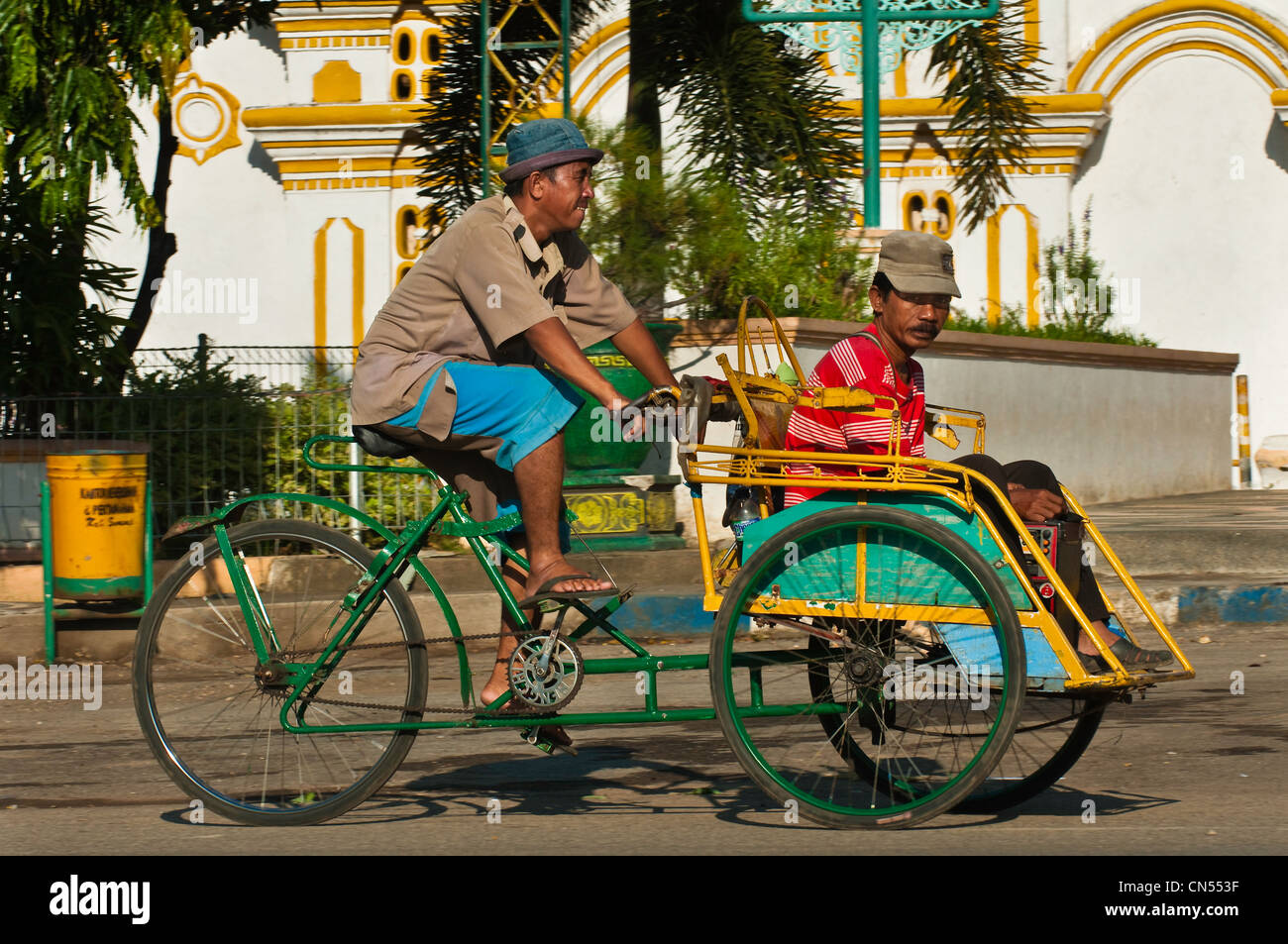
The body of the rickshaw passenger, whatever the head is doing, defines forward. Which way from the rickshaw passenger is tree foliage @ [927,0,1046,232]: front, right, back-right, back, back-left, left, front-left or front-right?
left

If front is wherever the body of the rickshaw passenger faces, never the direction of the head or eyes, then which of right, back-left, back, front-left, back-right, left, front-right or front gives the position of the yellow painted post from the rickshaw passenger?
left

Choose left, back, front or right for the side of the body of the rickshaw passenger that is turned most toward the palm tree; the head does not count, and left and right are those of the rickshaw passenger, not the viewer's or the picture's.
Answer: left

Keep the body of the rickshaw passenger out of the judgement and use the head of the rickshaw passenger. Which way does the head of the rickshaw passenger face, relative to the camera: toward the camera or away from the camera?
toward the camera

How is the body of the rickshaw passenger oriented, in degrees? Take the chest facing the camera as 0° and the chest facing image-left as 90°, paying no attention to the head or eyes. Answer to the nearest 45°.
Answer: approximately 270°

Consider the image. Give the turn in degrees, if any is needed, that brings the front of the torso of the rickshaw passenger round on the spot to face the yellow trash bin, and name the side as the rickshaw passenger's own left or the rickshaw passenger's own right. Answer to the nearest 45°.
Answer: approximately 135° to the rickshaw passenger's own left

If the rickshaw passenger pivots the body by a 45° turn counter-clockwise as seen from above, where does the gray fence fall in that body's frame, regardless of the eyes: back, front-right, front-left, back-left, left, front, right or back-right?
left
